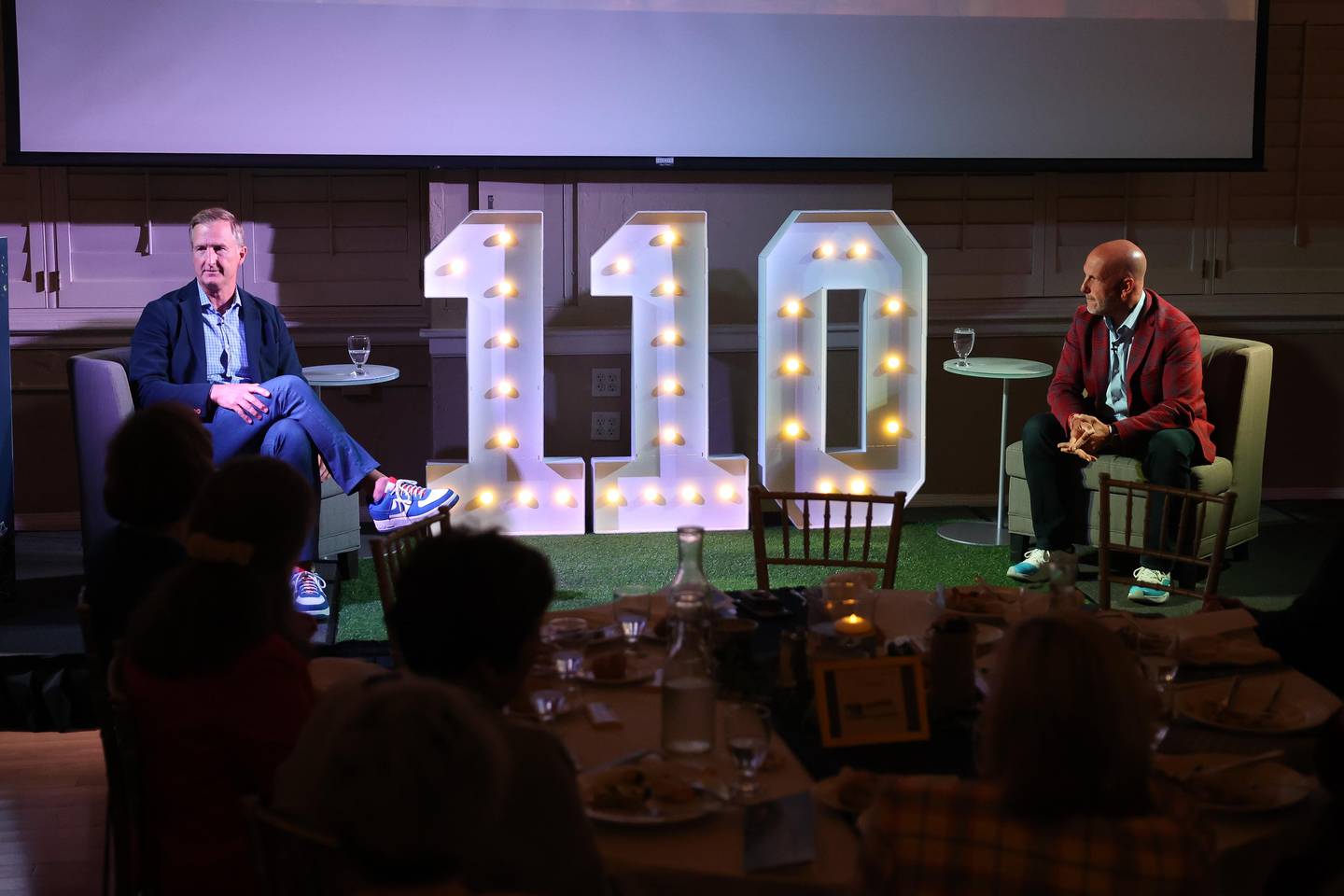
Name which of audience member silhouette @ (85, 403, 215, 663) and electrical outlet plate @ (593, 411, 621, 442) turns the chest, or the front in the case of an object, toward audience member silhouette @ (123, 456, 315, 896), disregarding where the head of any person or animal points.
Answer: the electrical outlet plate

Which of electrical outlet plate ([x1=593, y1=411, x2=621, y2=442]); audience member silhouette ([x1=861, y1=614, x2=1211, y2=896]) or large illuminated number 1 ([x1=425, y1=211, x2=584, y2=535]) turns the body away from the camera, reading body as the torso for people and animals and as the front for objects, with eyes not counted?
the audience member silhouette

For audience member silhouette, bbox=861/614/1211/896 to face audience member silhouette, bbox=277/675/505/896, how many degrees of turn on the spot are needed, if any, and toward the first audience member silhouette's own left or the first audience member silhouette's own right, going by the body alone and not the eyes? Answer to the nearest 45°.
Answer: approximately 135° to the first audience member silhouette's own left

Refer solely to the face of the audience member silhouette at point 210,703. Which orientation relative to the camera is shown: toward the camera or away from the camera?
away from the camera

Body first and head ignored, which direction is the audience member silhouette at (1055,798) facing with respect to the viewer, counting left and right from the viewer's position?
facing away from the viewer

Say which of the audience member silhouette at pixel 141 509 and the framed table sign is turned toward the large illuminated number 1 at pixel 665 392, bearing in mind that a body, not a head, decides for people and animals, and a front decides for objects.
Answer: the audience member silhouette

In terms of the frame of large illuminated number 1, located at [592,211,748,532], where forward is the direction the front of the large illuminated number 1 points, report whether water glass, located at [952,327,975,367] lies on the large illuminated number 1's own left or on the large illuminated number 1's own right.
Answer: on the large illuminated number 1's own left

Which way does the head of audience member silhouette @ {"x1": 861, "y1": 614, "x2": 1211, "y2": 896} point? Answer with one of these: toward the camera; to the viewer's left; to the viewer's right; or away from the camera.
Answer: away from the camera

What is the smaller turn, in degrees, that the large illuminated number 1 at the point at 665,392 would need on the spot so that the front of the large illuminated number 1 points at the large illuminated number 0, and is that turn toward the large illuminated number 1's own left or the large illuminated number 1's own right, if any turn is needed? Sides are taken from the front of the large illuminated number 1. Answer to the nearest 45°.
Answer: approximately 90° to the large illuminated number 1's own left

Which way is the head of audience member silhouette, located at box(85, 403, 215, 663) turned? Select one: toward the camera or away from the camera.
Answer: away from the camera

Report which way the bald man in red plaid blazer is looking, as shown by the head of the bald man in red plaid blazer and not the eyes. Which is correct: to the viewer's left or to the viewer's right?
to the viewer's left

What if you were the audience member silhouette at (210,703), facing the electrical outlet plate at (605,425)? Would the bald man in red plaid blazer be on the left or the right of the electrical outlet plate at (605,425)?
right

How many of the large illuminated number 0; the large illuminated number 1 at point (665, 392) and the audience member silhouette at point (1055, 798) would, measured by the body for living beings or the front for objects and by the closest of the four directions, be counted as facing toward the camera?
2

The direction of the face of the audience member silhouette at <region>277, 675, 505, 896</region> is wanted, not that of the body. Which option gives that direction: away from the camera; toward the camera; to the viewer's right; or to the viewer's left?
away from the camera
